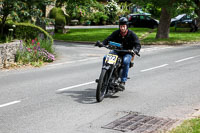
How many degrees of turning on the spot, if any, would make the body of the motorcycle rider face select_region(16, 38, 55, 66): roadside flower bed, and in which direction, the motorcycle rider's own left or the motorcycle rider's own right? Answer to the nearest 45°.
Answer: approximately 90° to the motorcycle rider's own right

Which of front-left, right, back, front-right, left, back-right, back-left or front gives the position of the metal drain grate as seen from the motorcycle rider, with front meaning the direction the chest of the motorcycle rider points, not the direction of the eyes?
front-left

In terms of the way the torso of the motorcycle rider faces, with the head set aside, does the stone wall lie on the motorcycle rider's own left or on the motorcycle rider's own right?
on the motorcycle rider's own right

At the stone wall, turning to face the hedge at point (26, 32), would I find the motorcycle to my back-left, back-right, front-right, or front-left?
back-right

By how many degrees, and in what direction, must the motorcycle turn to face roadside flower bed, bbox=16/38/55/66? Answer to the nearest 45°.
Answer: approximately 90° to its right

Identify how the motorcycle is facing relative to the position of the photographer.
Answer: facing the viewer and to the left of the viewer

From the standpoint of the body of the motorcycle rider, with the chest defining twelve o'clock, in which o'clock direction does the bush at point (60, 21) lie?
The bush is roughly at 4 o'clock from the motorcycle rider.

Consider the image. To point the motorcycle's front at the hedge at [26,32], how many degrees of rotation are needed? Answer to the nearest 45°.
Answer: approximately 90° to its right

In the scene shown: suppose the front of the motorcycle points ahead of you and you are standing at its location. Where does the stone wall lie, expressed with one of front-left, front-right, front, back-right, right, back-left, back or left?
right
